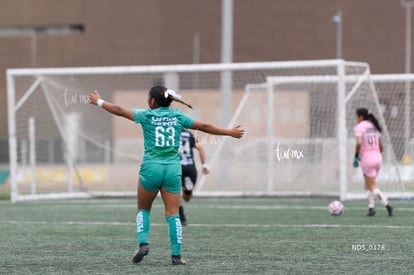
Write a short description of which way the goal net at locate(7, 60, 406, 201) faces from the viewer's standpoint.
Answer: facing the viewer and to the left of the viewer

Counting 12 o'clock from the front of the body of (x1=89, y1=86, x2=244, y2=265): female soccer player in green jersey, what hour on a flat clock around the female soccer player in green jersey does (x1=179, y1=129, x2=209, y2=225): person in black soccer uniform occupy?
The person in black soccer uniform is roughly at 12 o'clock from the female soccer player in green jersey.

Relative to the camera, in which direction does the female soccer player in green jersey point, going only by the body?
away from the camera

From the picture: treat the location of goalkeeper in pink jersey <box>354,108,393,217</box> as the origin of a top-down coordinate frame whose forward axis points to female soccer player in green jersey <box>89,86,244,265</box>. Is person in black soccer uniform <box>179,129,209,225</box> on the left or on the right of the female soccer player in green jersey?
right

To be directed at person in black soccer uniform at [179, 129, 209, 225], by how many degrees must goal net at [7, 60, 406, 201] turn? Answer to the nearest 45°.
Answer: approximately 45° to its left

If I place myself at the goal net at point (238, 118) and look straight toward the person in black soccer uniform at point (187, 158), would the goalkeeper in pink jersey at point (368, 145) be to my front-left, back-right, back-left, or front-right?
front-left

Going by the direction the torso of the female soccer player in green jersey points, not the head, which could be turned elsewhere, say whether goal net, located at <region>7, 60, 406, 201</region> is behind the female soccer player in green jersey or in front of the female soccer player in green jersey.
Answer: in front

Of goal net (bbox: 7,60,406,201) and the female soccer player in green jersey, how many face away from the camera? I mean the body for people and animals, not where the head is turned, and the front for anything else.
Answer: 1

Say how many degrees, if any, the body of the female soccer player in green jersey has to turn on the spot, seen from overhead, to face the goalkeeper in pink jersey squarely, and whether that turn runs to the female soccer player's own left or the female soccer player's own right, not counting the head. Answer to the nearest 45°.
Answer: approximately 45° to the female soccer player's own right

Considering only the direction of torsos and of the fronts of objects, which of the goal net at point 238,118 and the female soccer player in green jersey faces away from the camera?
the female soccer player in green jersey
